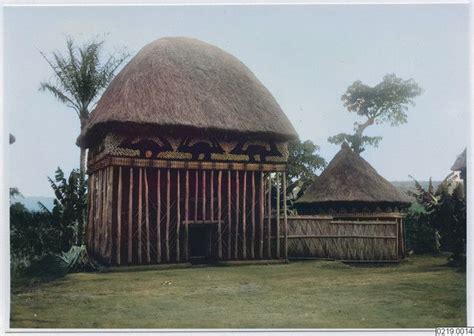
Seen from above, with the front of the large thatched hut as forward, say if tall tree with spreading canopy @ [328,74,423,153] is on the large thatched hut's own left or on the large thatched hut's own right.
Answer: on the large thatched hut's own left

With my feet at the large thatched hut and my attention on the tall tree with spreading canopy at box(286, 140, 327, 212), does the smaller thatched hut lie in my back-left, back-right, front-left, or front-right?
front-right

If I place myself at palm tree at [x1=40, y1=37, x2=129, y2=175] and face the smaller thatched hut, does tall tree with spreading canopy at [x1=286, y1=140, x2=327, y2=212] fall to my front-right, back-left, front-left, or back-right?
front-left

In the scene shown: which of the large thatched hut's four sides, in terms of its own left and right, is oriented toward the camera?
front

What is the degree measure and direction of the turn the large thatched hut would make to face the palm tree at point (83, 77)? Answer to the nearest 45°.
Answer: approximately 135° to its right

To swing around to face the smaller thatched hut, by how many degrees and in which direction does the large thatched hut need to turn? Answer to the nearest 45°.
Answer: approximately 135° to its left
